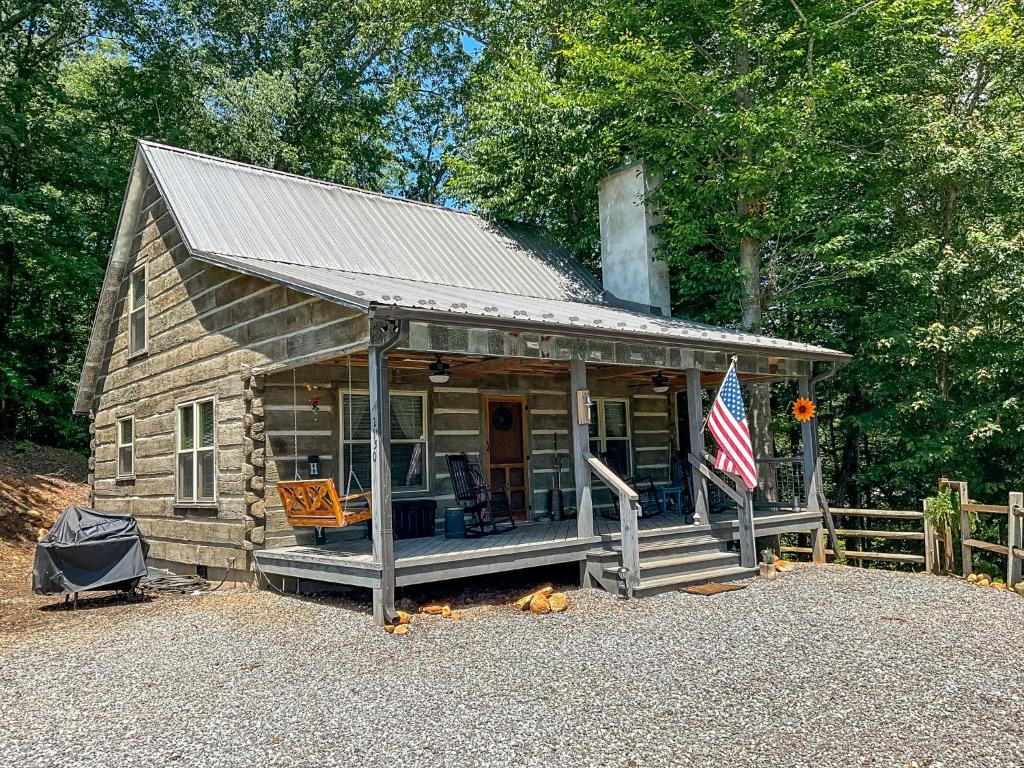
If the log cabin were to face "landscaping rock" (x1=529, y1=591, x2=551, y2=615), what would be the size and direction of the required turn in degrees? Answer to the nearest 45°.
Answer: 0° — it already faces it

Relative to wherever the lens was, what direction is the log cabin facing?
facing the viewer and to the right of the viewer

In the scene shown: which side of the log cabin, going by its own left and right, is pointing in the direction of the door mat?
front

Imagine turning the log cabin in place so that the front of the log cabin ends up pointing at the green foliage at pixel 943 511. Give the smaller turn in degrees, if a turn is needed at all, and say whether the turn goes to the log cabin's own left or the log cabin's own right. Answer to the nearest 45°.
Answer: approximately 45° to the log cabin's own left
